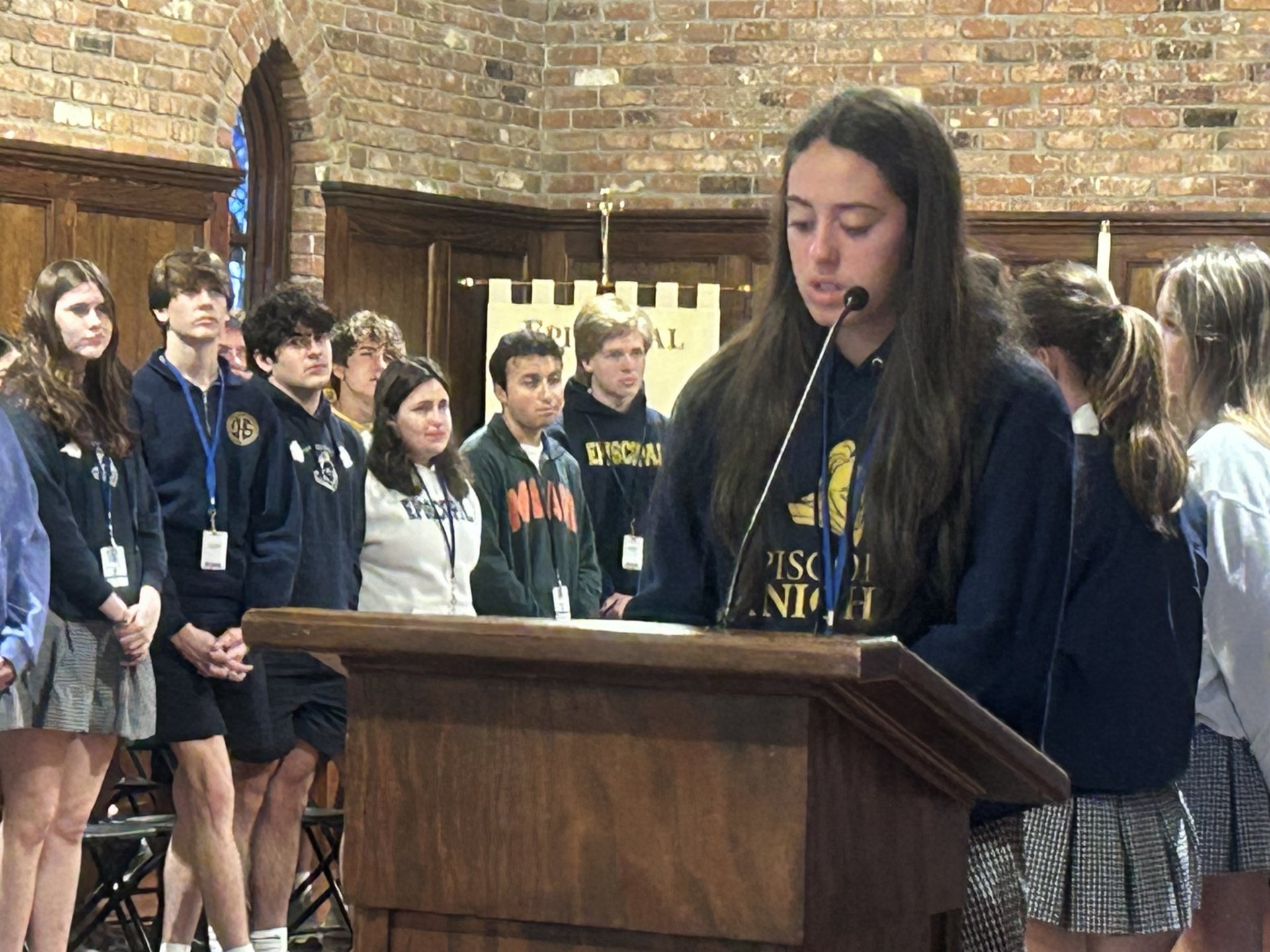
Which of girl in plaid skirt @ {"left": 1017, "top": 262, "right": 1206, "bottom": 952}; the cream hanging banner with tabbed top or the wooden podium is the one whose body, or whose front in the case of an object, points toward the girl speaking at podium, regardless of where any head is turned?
the cream hanging banner with tabbed top

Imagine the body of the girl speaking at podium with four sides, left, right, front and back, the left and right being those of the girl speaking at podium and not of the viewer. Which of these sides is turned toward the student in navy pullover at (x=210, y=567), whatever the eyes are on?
right

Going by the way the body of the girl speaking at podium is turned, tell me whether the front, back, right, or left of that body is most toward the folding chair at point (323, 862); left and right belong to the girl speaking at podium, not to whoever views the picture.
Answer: right

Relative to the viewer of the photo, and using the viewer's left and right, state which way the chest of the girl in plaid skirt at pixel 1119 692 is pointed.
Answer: facing away from the viewer and to the left of the viewer

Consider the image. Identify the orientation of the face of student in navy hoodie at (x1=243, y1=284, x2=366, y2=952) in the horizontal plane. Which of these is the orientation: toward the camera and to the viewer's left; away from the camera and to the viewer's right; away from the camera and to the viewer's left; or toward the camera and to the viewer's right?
toward the camera and to the viewer's right

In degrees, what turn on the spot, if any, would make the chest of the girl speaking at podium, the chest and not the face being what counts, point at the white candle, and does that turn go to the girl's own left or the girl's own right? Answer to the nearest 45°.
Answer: approximately 135° to the girl's own right

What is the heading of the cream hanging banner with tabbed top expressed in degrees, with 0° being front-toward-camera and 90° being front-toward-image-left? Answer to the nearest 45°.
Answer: approximately 0°

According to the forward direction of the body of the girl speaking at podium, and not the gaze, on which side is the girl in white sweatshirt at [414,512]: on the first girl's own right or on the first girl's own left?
on the first girl's own right

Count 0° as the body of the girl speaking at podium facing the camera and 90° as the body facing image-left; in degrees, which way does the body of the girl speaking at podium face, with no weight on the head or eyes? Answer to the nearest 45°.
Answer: approximately 45°

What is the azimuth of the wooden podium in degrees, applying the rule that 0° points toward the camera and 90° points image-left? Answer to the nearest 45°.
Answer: approximately 45°

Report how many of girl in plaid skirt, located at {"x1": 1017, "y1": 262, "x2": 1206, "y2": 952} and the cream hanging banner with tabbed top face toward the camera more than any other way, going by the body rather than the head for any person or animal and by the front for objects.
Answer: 1

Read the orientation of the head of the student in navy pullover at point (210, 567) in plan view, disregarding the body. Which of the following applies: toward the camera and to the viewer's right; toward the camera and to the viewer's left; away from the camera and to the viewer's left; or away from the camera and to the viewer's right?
toward the camera and to the viewer's right

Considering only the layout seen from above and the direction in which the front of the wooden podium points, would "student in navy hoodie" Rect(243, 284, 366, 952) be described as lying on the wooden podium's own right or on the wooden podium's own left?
on the wooden podium's own right
